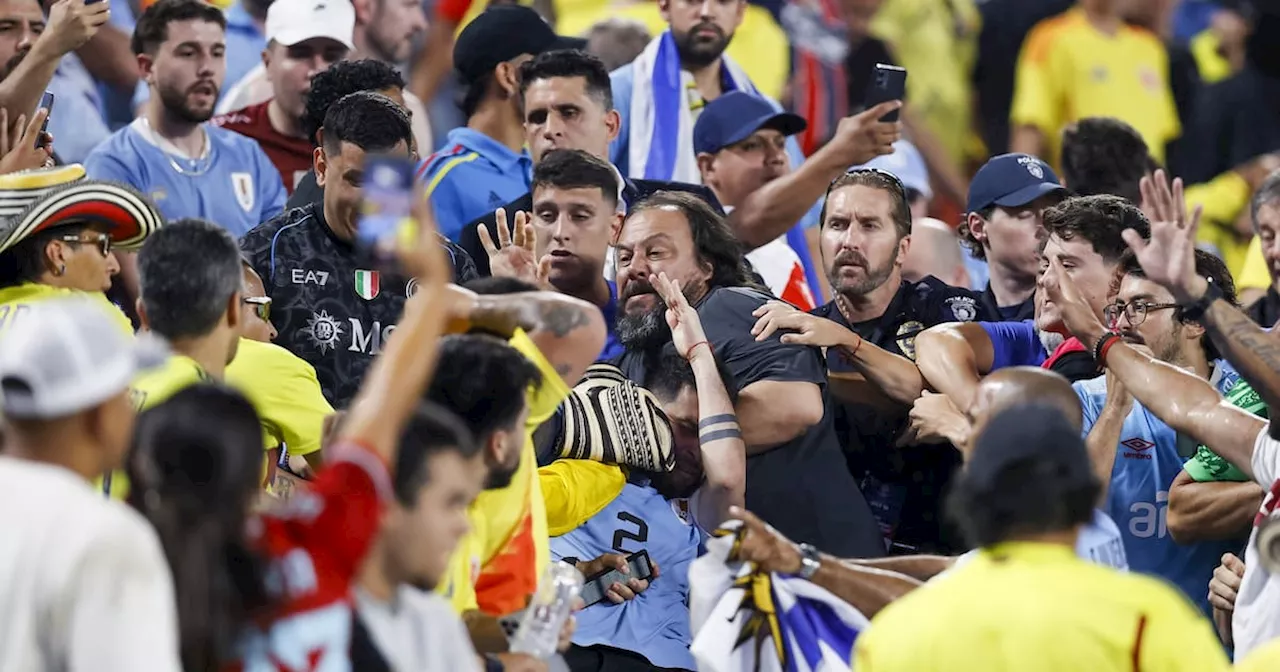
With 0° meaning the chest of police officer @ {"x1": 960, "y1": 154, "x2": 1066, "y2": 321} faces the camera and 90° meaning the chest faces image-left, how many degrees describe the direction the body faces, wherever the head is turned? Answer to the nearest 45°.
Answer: approximately 315°

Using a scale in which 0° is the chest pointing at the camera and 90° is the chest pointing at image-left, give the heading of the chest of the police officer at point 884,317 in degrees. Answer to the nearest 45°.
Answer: approximately 45°

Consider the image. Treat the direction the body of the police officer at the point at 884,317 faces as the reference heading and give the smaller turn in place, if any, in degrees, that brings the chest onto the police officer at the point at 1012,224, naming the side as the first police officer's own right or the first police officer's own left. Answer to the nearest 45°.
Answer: approximately 180°

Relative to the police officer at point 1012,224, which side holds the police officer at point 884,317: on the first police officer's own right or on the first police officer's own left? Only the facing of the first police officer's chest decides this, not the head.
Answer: on the first police officer's own right
